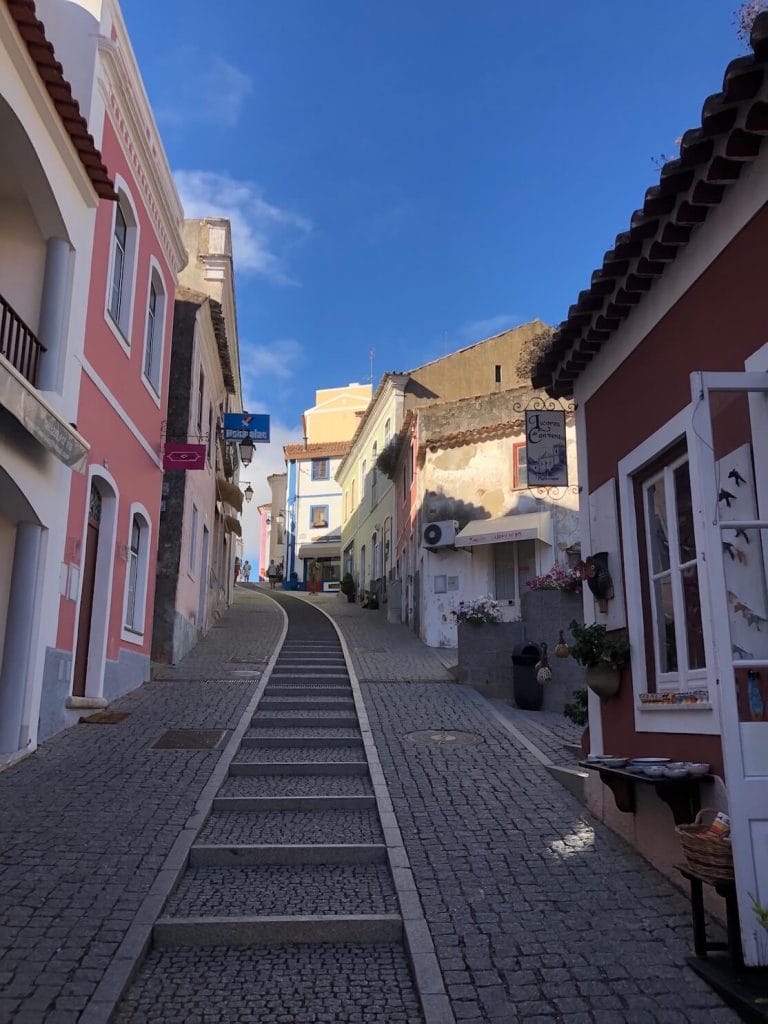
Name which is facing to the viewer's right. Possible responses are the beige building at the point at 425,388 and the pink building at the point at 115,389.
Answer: the pink building

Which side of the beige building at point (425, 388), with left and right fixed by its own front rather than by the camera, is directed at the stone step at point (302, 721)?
left

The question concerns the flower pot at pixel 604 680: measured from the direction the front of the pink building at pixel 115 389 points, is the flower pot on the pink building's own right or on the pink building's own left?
on the pink building's own right

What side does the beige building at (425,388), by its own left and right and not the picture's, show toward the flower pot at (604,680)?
left

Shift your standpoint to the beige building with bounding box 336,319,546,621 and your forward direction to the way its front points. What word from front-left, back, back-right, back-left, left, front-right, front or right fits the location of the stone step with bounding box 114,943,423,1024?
left

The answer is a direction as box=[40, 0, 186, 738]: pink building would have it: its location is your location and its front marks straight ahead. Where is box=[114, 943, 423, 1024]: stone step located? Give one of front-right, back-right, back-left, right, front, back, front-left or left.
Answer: right

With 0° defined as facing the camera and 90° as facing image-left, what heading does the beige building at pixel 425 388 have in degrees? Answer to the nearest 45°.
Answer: approximately 90°

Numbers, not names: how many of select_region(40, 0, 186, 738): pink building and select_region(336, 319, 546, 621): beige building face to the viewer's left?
1

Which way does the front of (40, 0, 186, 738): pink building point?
to the viewer's right

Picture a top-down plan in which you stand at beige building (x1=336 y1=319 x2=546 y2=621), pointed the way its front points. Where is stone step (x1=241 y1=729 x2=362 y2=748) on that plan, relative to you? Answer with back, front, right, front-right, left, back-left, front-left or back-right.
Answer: left
